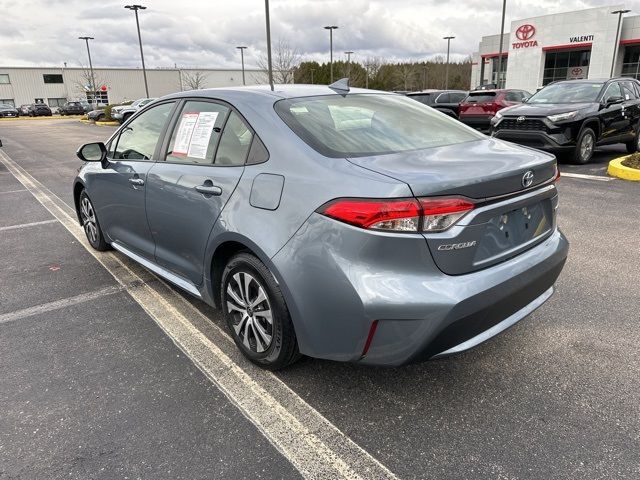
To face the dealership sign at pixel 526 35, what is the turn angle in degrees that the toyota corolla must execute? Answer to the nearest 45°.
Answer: approximately 90° to its right

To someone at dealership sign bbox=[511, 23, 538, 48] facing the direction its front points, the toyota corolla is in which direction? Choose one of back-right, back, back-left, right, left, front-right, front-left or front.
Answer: front-left

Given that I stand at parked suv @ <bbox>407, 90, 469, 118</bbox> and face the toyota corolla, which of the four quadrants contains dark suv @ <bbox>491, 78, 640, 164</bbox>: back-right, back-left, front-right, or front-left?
front-left

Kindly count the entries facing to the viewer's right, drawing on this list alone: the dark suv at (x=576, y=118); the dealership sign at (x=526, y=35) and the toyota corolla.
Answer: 0

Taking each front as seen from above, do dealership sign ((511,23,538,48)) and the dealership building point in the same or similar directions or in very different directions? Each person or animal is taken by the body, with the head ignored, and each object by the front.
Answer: same or similar directions

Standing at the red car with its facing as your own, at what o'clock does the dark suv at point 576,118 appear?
The dark suv is roughly at 4 o'clock from the red car.

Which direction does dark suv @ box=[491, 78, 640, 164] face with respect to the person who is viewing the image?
facing the viewer and to the left of the viewer
